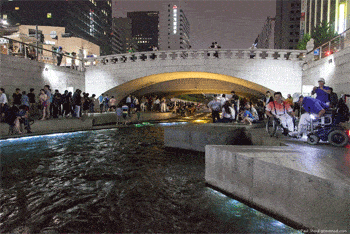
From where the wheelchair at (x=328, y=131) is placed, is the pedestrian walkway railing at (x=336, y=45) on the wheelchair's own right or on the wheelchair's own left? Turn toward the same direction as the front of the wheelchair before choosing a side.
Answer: on the wheelchair's own right

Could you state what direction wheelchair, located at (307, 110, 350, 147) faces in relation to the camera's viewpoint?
facing to the left of the viewer

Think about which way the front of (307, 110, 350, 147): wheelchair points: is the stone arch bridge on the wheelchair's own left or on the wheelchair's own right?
on the wheelchair's own right

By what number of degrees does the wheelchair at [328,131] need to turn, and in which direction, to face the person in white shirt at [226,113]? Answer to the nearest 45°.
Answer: approximately 45° to its right
